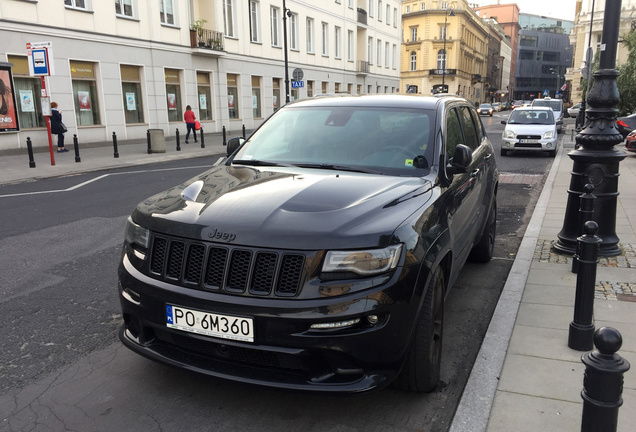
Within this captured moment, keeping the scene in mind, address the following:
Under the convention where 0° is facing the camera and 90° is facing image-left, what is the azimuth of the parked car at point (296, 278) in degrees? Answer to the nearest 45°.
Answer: approximately 45°

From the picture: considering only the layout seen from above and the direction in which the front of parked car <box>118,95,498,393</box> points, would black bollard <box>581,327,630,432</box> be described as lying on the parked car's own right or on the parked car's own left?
on the parked car's own left

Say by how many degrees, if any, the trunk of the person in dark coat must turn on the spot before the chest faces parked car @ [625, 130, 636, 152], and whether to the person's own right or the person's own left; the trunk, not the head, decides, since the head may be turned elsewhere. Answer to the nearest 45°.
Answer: approximately 45° to the person's own right

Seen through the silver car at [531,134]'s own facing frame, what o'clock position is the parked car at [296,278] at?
The parked car is roughly at 12 o'clock from the silver car.

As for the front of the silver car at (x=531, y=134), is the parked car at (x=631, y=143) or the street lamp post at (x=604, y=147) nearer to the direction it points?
the street lamp post

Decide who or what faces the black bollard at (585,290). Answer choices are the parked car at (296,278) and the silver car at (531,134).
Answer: the silver car
